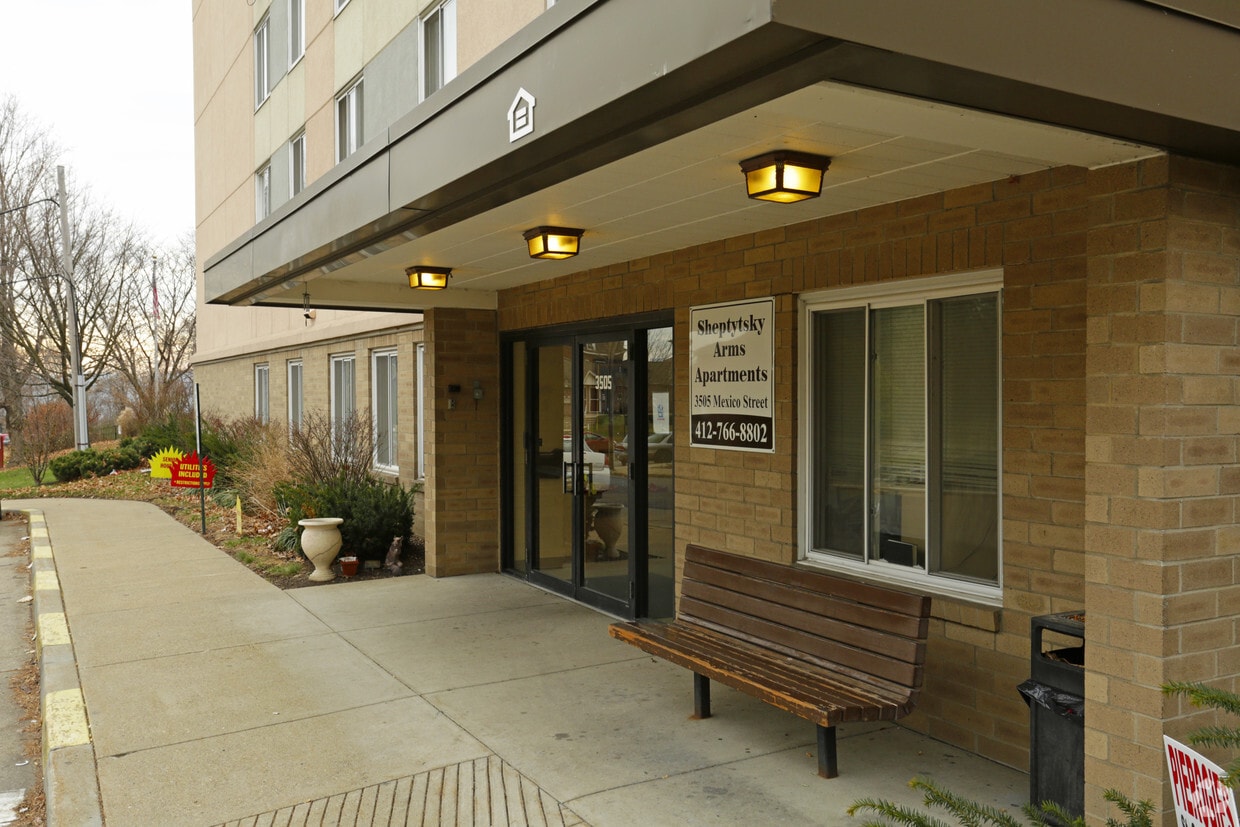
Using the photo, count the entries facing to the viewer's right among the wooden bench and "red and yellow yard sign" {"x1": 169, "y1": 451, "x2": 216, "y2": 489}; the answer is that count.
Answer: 0

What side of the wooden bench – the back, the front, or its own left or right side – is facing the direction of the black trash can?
left

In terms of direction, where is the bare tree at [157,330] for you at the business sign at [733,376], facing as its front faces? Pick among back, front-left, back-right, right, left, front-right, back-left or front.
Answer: right

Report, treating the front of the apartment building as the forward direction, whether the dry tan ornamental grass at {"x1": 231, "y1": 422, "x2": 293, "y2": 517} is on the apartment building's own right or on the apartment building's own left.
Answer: on the apartment building's own right

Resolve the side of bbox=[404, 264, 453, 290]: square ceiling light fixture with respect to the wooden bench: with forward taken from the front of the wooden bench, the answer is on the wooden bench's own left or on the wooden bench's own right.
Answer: on the wooden bench's own right

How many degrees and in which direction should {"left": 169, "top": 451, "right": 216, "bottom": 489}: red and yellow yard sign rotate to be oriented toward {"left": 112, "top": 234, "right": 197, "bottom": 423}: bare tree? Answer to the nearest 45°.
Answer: approximately 180°

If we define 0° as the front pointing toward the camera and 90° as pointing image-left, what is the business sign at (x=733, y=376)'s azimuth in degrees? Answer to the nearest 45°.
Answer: approximately 45°

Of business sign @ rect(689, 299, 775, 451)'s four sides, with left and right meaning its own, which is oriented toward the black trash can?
left

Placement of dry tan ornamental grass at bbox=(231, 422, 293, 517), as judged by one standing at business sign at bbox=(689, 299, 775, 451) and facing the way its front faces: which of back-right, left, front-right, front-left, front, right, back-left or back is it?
right

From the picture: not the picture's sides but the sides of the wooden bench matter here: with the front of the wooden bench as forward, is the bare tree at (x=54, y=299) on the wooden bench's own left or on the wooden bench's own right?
on the wooden bench's own right

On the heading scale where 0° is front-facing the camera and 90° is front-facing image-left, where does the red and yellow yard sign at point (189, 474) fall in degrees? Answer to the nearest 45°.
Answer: approximately 0°

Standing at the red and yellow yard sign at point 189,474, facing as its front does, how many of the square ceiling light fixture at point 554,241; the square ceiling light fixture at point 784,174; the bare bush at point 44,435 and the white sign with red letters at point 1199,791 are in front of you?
3

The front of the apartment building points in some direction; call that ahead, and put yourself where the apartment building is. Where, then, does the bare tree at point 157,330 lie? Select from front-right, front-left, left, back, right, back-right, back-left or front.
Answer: right

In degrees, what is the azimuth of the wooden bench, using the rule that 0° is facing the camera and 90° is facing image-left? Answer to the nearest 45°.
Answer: approximately 45°

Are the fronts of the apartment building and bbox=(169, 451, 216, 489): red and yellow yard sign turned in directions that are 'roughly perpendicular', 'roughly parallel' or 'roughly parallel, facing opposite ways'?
roughly perpendicular

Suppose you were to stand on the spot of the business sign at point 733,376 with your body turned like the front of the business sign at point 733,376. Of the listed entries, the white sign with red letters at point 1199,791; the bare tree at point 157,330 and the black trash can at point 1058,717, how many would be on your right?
1

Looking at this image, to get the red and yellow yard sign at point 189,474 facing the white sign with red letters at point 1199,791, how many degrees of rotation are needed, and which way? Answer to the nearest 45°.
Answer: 0° — it already faces it
